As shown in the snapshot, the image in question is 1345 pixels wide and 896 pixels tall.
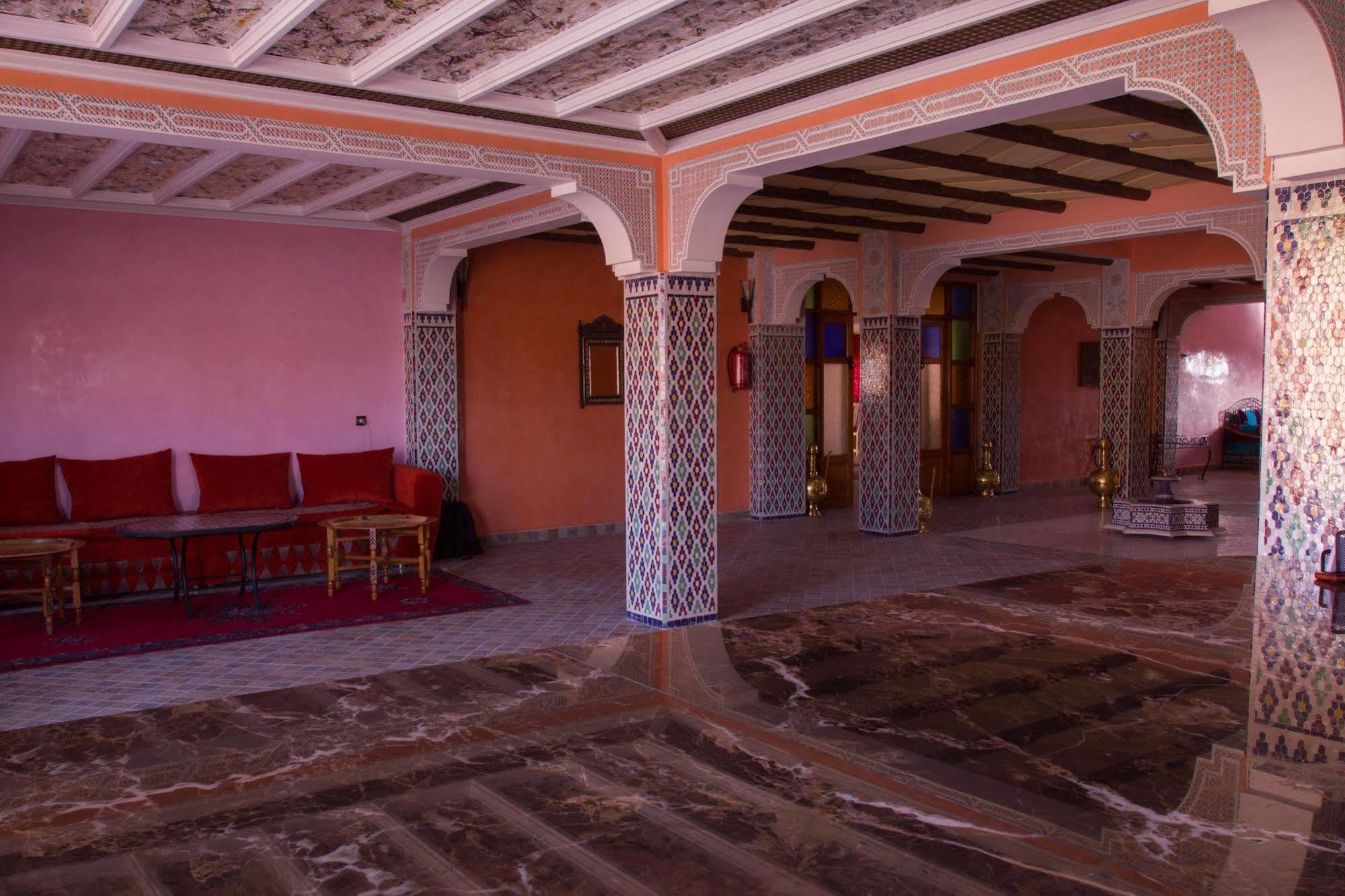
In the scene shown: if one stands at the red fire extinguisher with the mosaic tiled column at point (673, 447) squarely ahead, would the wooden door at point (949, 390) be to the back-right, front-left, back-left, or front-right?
back-left

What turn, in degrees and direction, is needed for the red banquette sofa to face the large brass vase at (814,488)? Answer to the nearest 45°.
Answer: approximately 90° to its left

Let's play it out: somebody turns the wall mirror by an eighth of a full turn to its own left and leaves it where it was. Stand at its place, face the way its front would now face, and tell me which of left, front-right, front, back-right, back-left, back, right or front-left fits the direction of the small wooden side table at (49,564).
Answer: right

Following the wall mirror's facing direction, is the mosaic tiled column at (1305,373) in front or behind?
in front

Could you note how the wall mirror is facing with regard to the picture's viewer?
facing the viewer

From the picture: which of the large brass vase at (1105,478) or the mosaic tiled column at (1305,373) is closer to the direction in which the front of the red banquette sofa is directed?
the mosaic tiled column

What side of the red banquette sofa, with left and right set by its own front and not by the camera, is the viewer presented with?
front

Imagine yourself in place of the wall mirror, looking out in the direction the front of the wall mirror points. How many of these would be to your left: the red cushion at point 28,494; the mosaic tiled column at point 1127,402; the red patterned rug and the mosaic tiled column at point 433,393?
1

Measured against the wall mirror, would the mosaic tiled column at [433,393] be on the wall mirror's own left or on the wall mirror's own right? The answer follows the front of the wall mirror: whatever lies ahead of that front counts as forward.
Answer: on the wall mirror's own right

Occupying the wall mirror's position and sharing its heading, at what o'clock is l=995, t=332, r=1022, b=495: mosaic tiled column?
The mosaic tiled column is roughly at 8 o'clock from the wall mirror.

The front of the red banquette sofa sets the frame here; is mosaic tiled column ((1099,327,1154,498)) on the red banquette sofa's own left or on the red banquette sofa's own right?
on the red banquette sofa's own left

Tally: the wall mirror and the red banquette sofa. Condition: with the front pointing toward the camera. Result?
2

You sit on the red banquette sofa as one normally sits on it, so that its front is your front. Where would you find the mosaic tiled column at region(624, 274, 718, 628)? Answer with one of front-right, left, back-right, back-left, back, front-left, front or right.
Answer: front-left

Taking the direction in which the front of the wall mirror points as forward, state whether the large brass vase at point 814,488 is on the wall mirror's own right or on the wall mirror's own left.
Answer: on the wall mirror's own left

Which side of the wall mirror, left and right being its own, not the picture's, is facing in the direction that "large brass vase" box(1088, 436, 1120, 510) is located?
left
